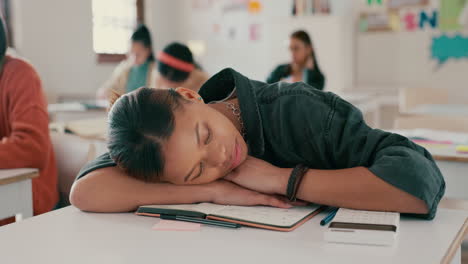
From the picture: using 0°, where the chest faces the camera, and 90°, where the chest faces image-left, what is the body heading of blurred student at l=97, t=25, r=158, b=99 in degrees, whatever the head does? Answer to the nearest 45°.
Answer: approximately 45°

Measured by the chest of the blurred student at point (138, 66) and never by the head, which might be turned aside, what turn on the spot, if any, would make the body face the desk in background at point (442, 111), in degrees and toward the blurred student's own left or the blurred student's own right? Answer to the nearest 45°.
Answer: approximately 90° to the blurred student's own left
